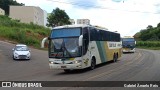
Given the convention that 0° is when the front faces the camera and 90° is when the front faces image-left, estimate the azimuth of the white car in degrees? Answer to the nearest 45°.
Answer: approximately 0°

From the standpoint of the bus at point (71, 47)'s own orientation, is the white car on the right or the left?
on its right

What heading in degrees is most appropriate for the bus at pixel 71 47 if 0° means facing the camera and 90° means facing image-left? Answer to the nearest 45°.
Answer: approximately 45°
